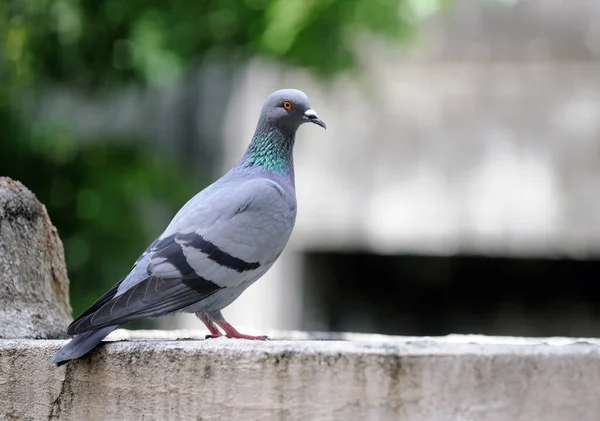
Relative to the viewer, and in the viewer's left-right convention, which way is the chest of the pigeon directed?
facing to the right of the viewer
